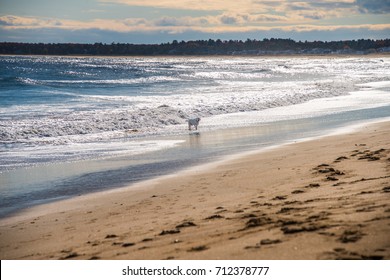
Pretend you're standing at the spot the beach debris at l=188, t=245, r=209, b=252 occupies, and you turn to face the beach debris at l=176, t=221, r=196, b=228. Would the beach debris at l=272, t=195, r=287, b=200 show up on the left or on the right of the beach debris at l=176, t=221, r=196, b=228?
right

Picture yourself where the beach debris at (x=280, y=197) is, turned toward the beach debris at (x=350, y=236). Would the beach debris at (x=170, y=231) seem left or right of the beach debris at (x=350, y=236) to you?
right

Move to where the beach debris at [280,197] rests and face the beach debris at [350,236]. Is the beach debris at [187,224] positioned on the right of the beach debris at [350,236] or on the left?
right
